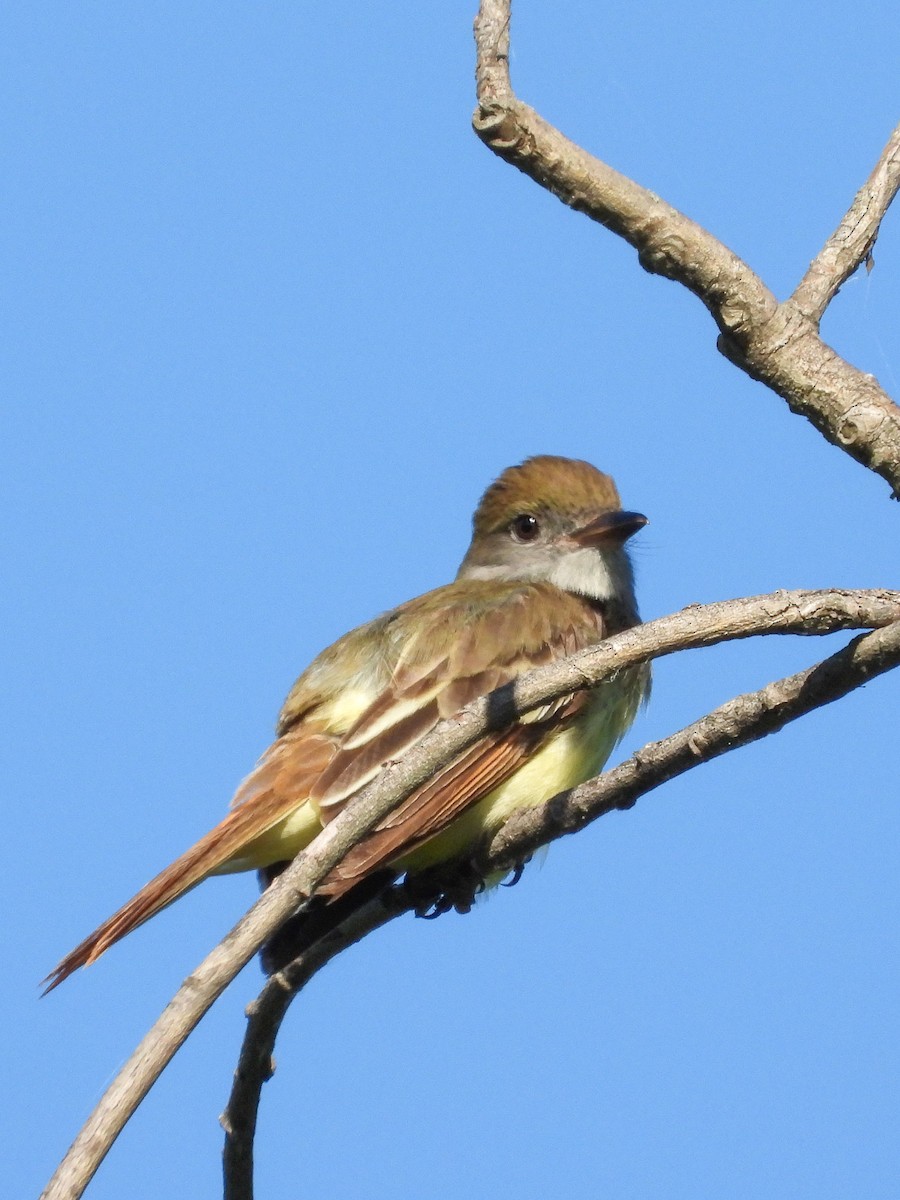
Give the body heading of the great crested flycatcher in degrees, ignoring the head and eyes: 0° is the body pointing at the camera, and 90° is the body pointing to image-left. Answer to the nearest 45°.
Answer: approximately 270°
